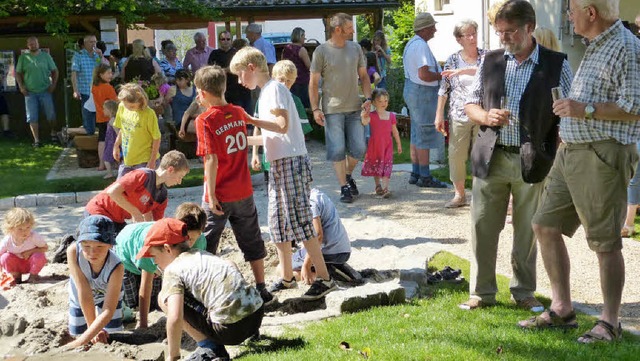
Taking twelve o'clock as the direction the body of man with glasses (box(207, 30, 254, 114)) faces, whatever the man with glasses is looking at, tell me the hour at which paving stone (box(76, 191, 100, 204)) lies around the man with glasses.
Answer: The paving stone is roughly at 1 o'clock from the man with glasses.

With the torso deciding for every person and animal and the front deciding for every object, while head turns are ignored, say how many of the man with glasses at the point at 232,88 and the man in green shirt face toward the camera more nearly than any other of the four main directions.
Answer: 2

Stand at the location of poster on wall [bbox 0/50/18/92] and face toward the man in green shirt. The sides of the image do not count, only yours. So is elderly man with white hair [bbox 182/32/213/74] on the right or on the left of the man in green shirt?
left

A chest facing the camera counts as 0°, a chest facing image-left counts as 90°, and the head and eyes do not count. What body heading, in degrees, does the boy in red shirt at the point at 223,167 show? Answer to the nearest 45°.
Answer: approximately 135°

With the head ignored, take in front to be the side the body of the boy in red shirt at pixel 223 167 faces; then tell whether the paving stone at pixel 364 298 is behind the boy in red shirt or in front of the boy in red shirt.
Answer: behind

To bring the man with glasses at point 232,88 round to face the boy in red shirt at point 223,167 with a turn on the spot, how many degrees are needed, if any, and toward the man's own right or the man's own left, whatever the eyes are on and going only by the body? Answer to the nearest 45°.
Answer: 0° — they already face them

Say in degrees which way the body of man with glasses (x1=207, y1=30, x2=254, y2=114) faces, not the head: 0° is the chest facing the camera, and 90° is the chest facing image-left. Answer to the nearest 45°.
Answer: approximately 0°

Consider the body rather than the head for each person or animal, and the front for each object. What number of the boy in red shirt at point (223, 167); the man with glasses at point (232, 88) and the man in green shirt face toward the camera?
2

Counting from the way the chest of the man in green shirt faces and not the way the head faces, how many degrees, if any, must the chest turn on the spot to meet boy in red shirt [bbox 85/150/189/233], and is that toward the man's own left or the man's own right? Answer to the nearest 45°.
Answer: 0° — they already face them
